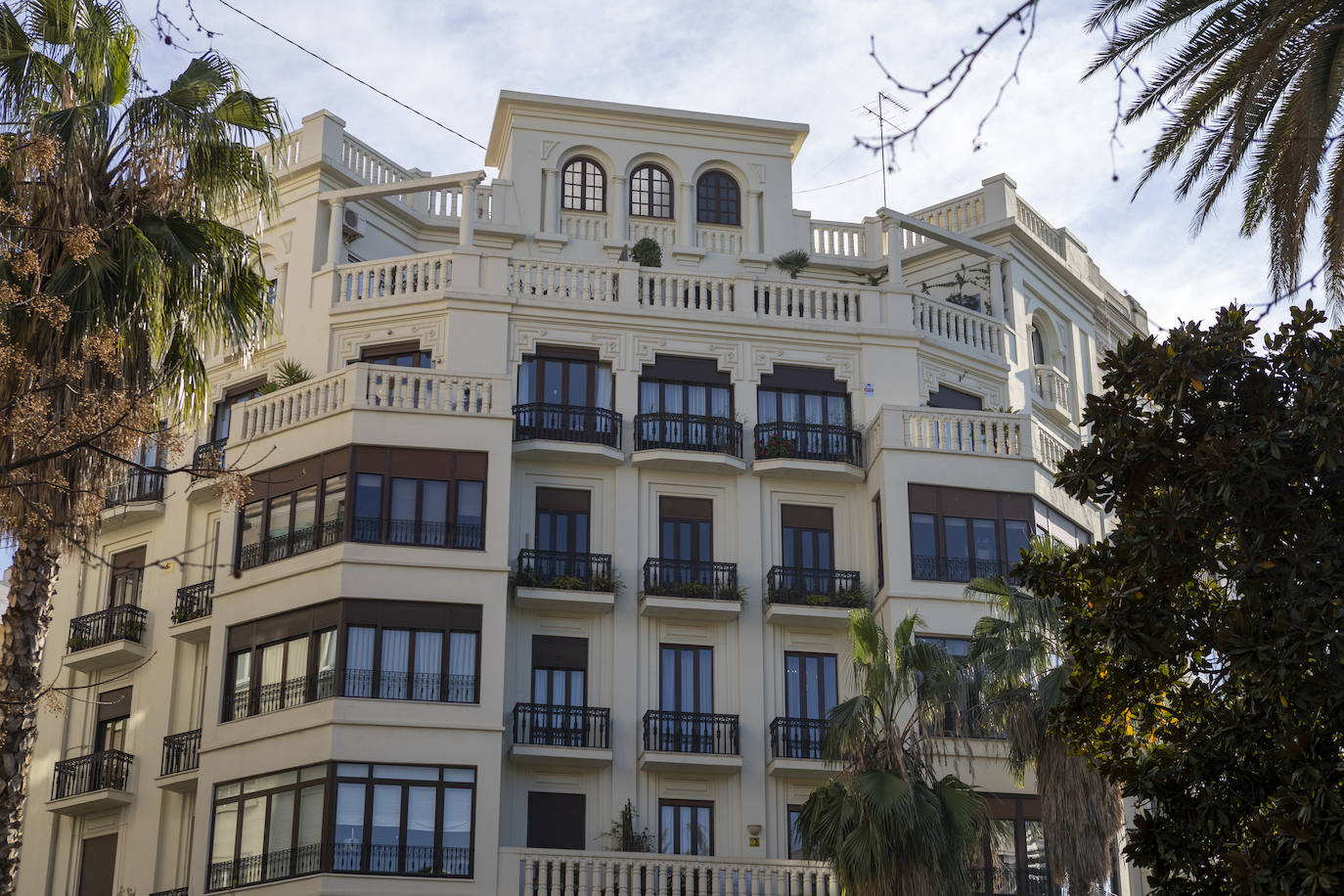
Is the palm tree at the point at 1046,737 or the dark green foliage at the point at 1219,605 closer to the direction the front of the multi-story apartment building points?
the dark green foliage

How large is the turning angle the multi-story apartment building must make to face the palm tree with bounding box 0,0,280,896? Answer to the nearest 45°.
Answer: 0° — it already faces it

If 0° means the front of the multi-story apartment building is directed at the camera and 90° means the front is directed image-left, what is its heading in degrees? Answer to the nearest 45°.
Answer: approximately 0°

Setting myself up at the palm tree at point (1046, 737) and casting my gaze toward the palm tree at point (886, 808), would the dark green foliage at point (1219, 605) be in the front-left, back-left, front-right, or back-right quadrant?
front-left

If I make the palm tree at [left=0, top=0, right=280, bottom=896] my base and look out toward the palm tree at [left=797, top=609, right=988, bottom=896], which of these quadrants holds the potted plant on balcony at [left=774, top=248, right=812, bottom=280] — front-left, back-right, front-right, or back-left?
front-left

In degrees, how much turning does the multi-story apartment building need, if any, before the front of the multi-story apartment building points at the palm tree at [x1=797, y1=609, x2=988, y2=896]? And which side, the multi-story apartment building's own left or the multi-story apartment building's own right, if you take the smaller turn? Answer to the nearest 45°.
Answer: approximately 45° to the multi-story apartment building's own left

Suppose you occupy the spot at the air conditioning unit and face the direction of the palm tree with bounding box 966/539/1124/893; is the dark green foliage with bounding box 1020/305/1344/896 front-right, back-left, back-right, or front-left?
front-right

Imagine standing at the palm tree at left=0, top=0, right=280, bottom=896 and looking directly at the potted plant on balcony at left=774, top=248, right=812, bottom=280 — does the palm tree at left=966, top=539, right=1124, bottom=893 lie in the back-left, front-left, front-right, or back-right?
front-right

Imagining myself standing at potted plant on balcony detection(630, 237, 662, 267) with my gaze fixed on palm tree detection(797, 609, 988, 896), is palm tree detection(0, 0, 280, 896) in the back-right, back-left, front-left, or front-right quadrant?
front-right

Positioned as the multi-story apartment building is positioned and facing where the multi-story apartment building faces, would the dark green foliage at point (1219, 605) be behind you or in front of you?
in front
